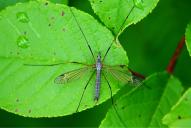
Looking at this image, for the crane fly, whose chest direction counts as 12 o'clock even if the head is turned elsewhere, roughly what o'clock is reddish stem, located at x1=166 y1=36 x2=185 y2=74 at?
The reddish stem is roughly at 2 o'clock from the crane fly.

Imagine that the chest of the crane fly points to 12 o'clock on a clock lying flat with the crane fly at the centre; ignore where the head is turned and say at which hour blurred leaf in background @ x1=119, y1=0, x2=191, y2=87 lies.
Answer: The blurred leaf in background is roughly at 1 o'clock from the crane fly.

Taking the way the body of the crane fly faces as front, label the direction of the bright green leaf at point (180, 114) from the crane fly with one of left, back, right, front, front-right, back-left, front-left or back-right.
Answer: back-right

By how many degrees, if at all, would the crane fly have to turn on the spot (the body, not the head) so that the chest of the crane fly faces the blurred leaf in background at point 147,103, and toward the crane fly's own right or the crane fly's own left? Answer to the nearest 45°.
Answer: approximately 90° to the crane fly's own right

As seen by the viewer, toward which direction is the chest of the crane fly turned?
away from the camera
